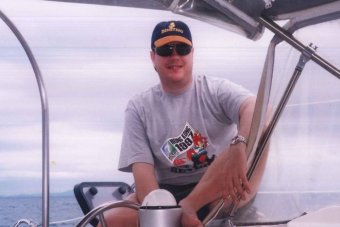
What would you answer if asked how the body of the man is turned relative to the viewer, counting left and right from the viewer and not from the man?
facing the viewer
